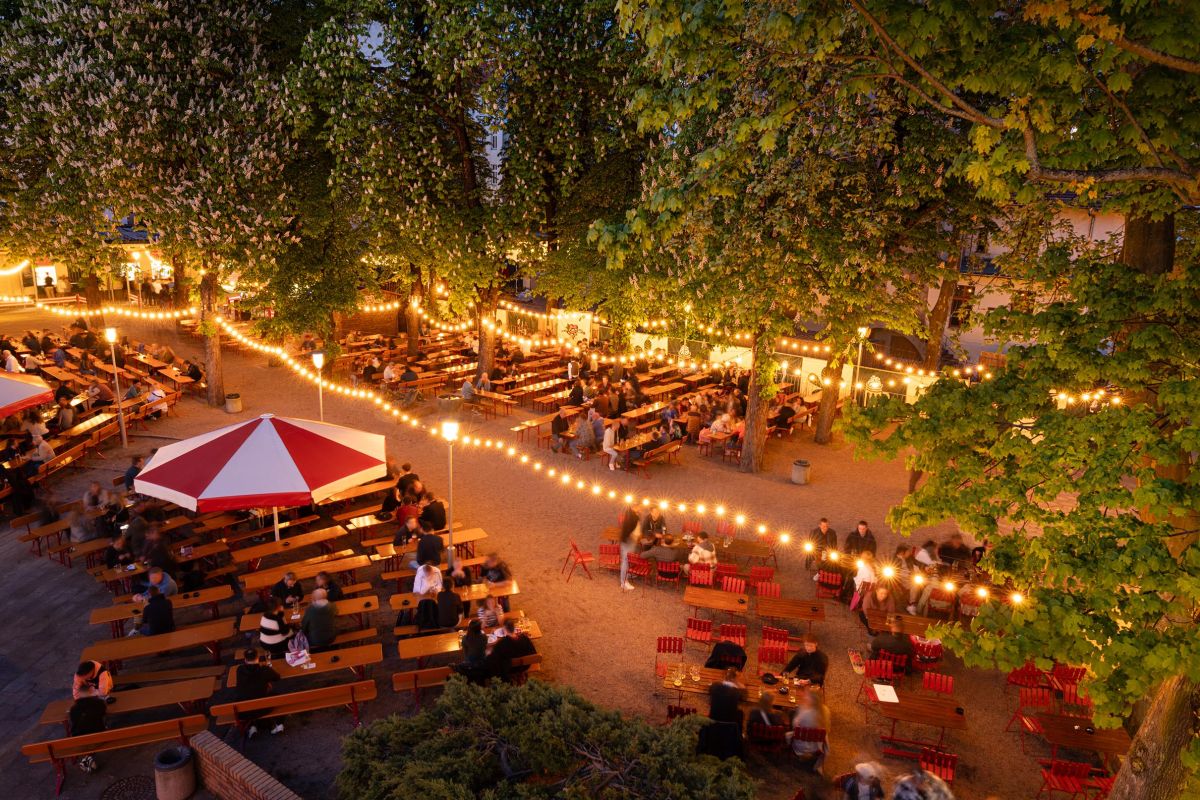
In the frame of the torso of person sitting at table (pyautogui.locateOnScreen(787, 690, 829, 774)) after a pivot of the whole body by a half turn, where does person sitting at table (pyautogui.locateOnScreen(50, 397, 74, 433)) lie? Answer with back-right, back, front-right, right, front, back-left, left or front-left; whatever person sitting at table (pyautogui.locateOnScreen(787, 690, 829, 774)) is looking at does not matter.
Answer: right

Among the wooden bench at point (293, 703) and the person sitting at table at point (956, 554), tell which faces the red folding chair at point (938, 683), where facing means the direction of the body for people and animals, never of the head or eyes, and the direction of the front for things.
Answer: the person sitting at table

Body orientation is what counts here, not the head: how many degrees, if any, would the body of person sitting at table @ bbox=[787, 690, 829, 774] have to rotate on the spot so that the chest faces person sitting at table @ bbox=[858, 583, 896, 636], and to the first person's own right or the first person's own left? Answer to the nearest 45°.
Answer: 0° — they already face them

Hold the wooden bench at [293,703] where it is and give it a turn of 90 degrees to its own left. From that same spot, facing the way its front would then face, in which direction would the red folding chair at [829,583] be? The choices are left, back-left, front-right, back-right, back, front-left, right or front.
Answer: back

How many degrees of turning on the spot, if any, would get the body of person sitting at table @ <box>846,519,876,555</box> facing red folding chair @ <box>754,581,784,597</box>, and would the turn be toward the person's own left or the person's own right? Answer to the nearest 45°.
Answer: approximately 45° to the person's own right

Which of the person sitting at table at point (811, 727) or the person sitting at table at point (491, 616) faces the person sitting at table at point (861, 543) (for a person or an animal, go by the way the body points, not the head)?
the person sitting at table at point (811, 727)

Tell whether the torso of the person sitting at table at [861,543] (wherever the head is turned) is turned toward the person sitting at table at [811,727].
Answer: yes

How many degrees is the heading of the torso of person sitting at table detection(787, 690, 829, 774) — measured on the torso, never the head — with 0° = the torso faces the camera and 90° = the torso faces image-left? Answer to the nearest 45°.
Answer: approximately 180°

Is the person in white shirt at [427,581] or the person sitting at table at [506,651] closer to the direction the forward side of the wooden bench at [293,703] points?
the person in white shirt

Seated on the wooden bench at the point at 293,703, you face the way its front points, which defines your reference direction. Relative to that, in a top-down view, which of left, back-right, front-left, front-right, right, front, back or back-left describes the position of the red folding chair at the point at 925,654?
right

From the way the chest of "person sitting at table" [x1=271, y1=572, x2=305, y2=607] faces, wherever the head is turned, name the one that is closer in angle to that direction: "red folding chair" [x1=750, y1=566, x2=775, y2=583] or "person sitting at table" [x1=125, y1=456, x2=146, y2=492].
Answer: the red folding chair

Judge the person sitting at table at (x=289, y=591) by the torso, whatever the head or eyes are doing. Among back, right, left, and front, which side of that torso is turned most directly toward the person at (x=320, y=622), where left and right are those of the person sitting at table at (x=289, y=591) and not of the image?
front

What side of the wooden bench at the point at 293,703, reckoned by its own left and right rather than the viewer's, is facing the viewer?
back

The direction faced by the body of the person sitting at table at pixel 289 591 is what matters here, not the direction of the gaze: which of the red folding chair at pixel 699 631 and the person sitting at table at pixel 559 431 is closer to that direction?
the red folding chair
